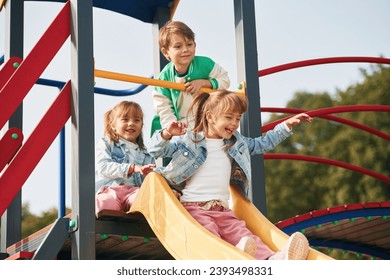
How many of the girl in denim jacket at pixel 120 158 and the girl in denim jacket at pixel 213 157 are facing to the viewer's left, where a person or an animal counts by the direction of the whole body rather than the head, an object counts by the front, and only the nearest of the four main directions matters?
0

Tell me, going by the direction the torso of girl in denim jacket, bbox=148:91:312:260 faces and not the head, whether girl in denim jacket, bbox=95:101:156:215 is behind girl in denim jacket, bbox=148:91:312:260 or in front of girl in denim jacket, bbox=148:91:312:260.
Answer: behind

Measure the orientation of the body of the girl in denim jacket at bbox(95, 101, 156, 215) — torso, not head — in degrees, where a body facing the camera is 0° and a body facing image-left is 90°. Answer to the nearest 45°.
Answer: approximately 315°

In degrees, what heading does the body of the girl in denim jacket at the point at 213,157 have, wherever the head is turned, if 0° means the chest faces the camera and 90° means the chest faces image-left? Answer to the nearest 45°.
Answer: approximately 315°
